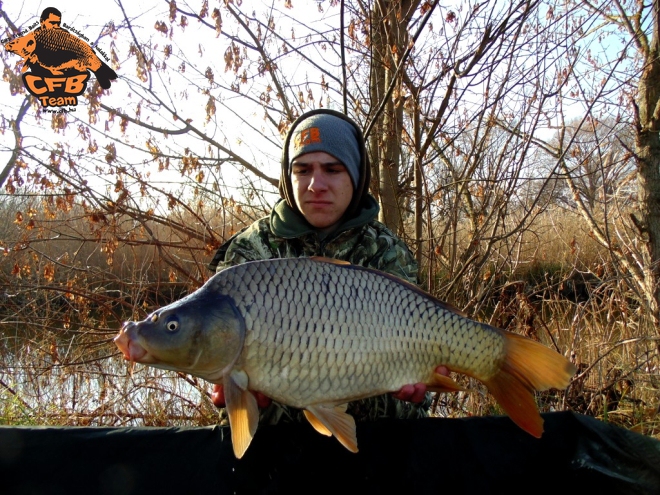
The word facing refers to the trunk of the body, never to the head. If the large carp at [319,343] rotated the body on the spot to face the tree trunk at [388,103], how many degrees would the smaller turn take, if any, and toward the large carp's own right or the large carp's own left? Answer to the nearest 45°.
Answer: approximately 90° to the large carp's own right

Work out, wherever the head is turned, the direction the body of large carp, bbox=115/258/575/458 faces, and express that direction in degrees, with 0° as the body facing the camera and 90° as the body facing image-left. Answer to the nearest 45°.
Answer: approximately 90°

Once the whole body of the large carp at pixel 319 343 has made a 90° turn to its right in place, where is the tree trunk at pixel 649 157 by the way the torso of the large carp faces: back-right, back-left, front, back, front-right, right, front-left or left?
front-right

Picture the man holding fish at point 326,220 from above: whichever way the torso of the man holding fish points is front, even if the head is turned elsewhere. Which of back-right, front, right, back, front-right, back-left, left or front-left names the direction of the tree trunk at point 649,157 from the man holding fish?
back-left

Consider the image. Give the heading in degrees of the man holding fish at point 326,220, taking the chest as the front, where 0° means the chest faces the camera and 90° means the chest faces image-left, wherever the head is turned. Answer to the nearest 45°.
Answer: approximately 0°
